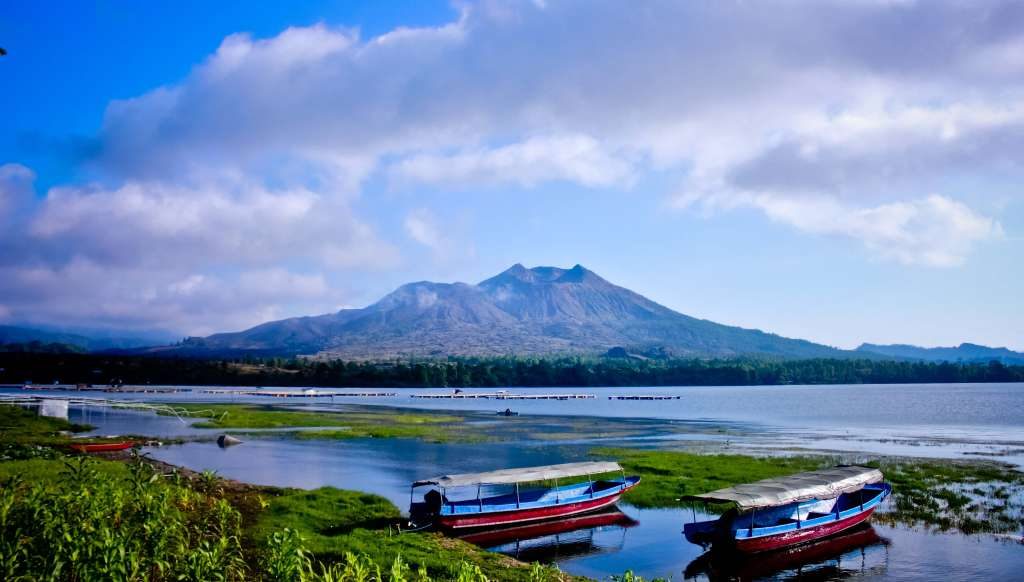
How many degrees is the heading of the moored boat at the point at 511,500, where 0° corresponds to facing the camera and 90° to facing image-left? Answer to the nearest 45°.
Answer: approximately 225°

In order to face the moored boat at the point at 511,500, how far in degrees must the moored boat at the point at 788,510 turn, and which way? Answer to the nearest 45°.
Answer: approximately 135° to its left

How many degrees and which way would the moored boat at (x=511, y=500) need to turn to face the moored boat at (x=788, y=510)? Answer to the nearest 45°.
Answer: approximately 45° to its right

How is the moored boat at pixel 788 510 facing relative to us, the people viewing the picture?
facing away from the viewer and to the right of the viewer
